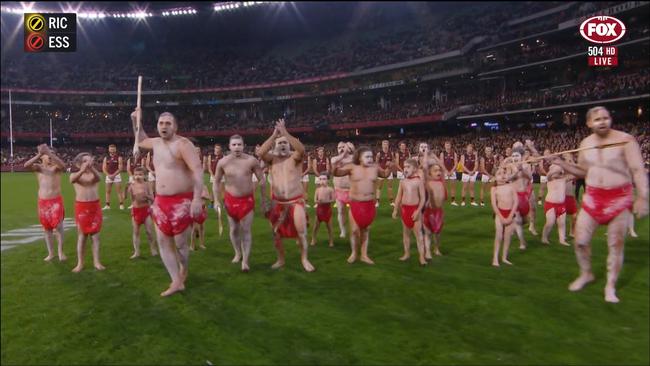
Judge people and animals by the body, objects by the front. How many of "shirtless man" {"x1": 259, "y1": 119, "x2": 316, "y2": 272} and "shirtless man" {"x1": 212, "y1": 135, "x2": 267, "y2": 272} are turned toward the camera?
2

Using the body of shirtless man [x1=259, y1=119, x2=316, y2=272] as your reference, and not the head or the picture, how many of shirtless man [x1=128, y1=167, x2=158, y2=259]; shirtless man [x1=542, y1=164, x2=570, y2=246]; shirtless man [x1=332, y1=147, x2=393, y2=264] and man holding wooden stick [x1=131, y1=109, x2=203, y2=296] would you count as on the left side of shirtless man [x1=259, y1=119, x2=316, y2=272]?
2

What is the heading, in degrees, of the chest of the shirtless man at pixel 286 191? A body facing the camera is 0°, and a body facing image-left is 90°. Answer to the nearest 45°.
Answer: approximately 0°

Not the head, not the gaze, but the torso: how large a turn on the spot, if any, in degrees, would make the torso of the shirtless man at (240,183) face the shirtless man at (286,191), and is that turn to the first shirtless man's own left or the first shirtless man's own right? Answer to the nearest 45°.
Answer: approximately 90° to the first shirtless man's own left

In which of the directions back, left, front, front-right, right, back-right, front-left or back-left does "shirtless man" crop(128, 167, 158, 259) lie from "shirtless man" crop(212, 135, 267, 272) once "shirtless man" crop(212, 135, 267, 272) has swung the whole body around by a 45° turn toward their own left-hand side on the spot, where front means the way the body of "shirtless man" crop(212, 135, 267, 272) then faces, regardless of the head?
back

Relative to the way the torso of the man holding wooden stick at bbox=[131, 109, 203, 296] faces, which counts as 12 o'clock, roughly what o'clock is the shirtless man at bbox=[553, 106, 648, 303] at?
The shirtless man is roughly at 9 o'clock from the man holding wooden stick.
